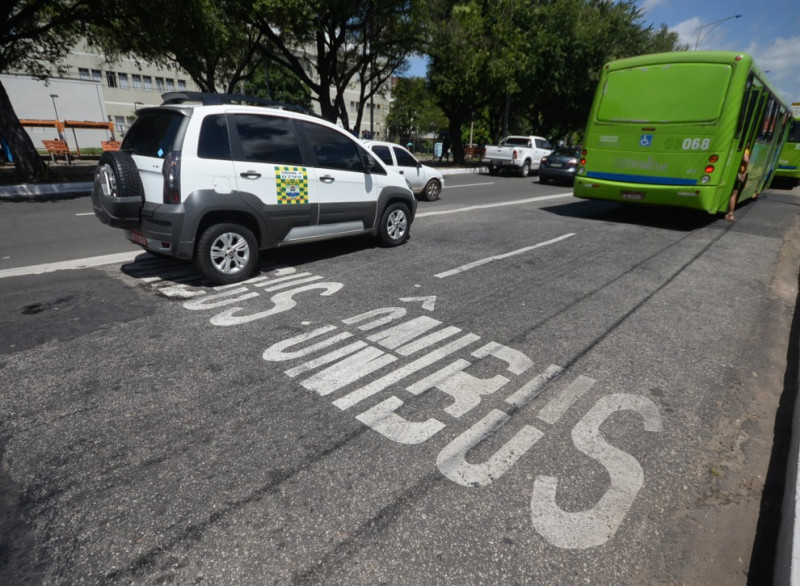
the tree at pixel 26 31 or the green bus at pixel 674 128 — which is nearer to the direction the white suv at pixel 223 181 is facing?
the green bus

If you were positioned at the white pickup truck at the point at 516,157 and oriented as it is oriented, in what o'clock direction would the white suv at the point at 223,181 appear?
The white suv is roughly at 5 o'clock from the white pickup truck.

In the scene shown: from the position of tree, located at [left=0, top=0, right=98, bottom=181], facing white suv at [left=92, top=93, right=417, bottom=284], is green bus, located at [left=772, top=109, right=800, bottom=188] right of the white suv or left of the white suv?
left

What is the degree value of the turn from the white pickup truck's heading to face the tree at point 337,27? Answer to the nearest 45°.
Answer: approximately 135° to its left

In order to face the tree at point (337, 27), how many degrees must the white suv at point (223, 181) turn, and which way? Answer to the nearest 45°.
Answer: approximately 45° to its left

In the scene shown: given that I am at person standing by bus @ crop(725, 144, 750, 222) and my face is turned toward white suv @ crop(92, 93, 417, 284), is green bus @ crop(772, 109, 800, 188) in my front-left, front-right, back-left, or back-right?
back-right

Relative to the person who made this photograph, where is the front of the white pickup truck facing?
facing away from the viewer and to the right of the viewer

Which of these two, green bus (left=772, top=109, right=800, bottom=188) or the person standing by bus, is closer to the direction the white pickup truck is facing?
the green bus

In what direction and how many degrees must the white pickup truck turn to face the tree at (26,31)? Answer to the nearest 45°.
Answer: approximately 180°

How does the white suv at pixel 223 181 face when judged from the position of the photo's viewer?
facing away from the viewer and to the right of the viewer

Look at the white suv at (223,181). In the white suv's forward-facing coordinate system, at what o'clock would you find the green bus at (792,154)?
The green bus is roughly at 1 o'clock from the white suv.

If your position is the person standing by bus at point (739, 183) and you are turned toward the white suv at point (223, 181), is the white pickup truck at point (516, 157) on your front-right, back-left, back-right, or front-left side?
back-right
